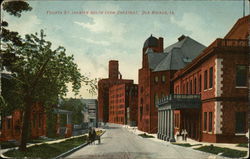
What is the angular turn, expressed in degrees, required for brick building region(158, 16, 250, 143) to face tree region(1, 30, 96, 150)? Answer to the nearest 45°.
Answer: approximately 45° to its left

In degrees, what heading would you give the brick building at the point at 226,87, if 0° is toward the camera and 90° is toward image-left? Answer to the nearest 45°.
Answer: approximately 90°
